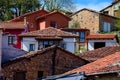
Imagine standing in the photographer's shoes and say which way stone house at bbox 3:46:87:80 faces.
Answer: facing the viewer
